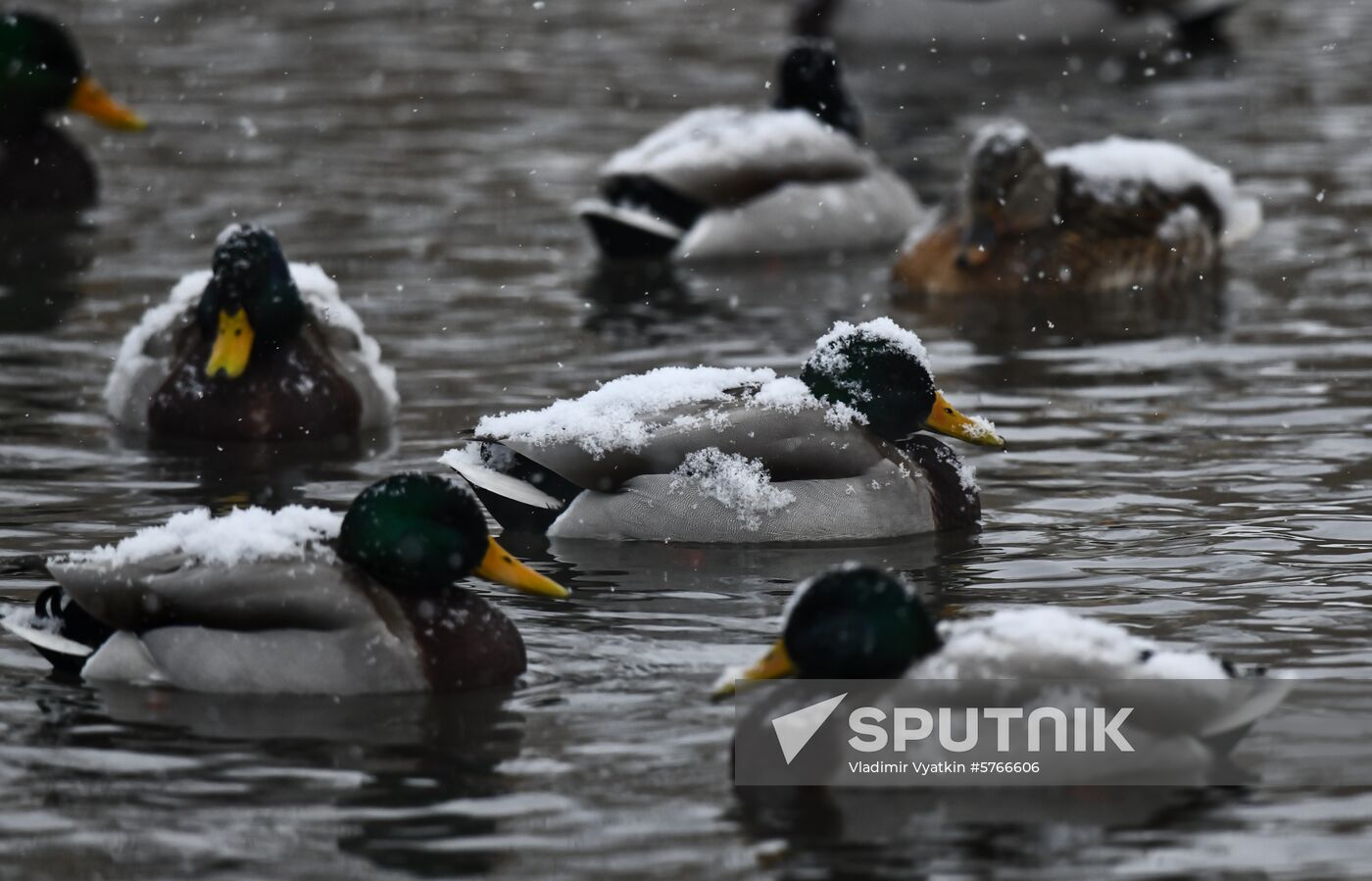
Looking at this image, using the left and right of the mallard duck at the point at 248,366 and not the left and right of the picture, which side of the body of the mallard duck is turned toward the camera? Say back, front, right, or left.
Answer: front

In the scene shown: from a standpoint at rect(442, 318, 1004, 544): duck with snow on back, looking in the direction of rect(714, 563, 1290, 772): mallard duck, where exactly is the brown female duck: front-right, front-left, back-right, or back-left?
back-left

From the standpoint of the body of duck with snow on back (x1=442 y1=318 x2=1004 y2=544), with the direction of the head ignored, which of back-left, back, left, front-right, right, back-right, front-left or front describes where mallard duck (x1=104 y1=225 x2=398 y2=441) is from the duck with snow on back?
back-left

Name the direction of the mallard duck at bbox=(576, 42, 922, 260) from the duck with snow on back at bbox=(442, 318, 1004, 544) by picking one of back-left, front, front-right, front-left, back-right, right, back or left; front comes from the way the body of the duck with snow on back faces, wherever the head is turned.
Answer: left

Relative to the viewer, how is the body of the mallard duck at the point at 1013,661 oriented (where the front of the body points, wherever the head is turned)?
to the viewer's left

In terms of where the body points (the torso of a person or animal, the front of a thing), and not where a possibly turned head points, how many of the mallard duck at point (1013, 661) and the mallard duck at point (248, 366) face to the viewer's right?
0

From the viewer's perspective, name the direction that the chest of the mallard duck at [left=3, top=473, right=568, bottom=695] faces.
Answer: to the viewer's right

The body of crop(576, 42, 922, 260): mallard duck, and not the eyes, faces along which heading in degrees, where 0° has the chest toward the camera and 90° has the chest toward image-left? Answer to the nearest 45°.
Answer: approximately 225°

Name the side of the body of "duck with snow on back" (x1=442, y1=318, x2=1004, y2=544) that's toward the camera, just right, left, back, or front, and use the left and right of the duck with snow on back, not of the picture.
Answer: right
